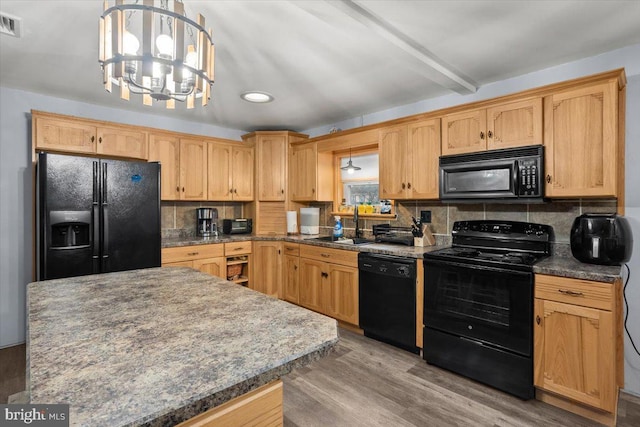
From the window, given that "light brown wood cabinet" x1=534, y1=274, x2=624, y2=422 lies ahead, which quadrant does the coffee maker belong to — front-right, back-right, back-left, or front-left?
back-right

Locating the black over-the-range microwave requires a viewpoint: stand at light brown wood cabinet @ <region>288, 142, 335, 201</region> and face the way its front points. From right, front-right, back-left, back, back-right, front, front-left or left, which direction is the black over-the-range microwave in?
left

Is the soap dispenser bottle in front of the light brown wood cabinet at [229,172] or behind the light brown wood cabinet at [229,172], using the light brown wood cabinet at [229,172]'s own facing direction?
in front

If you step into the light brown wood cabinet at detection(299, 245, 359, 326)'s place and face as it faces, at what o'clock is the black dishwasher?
The black dishwasher is roughly at 9 o'clock from the light brown wood cabinet.

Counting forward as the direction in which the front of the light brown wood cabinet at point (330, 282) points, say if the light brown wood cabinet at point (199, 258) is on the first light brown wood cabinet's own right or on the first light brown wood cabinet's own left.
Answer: on the first light brown wood cabinet's own right

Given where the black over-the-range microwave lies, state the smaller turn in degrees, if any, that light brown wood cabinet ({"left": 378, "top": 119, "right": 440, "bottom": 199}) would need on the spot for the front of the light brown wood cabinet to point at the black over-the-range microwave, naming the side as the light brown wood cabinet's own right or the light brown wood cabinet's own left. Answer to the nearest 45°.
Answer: approximately 90° to the light brown wood cabinet's own left

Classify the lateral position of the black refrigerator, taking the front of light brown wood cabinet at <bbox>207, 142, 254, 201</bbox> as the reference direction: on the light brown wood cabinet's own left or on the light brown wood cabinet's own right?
on the light brown wood cabinet's own right

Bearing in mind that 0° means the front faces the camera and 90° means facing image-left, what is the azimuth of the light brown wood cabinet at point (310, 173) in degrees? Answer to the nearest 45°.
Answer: approximately 45°

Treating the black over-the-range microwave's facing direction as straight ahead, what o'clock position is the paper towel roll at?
The paper towel roll is roughly at 2 o'clock from the black over-the-range microwave.

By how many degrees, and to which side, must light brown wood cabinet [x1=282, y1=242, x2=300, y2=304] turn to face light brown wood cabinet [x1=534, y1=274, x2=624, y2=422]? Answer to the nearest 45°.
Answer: approximately 90° to its left
